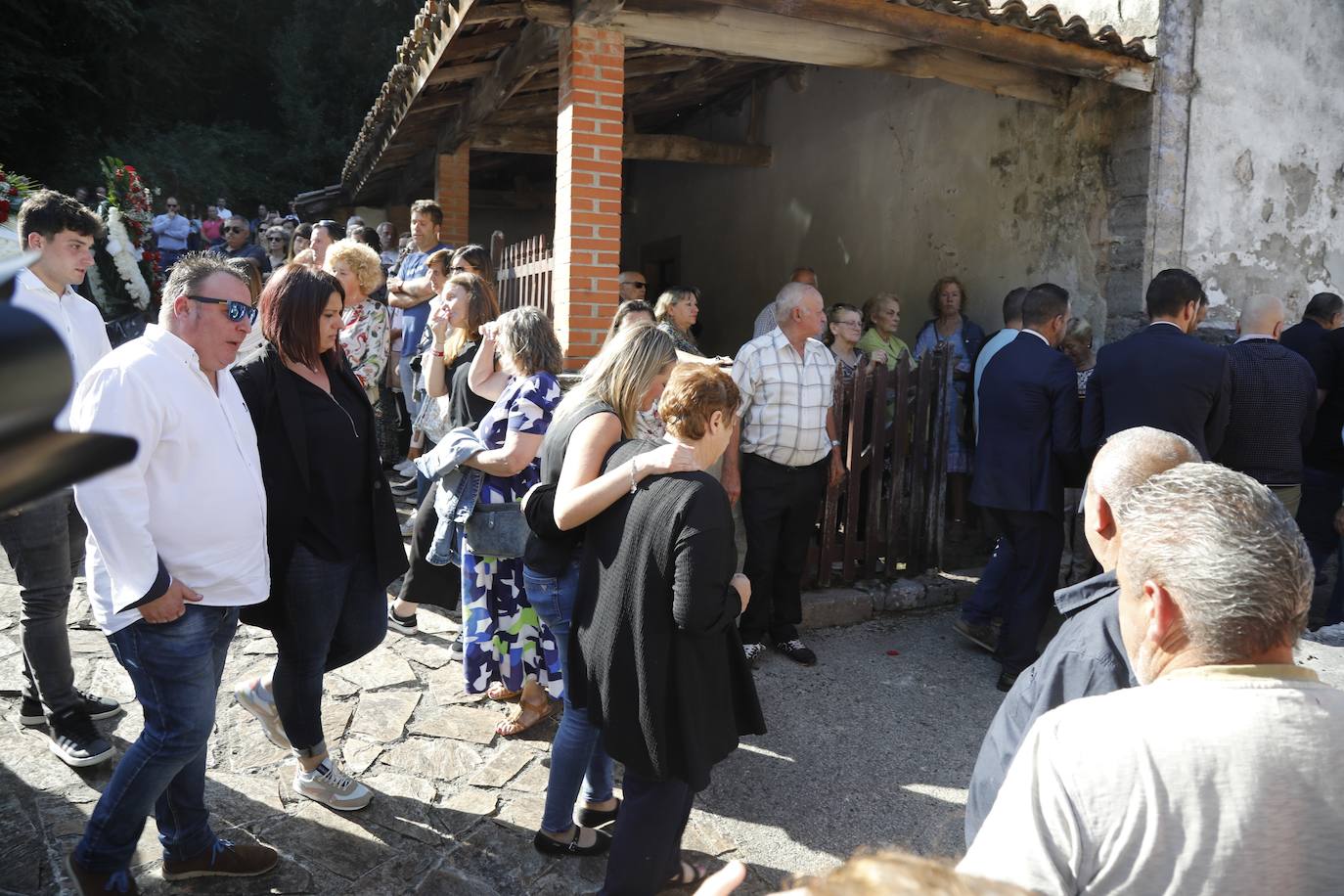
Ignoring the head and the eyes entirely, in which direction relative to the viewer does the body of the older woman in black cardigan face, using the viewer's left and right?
facing away from the viewer and to the right of the viewer

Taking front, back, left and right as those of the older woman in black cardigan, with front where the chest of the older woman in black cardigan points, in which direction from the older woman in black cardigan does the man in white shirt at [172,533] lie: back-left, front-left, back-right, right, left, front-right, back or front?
back-left

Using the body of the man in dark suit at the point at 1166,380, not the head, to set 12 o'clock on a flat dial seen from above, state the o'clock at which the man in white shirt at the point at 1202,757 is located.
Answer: The man in white shirt is roughly at 6 o'clock from the man in dark suit.

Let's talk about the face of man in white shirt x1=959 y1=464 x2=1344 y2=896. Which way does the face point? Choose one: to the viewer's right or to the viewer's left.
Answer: to the viewer's left

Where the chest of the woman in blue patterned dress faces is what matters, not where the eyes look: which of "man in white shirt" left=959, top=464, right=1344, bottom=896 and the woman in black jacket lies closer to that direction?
the woman in black jacket

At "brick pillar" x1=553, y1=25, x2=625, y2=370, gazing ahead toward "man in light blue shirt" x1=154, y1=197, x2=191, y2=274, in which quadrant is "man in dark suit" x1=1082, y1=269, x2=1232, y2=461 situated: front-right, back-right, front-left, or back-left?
back-right

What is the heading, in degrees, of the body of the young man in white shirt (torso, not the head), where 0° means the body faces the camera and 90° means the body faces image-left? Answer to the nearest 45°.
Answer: approximately 315°

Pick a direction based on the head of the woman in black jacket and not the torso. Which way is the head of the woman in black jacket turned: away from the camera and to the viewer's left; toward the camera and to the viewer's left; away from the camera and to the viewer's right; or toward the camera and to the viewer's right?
toward the camera and to the viewer's right
